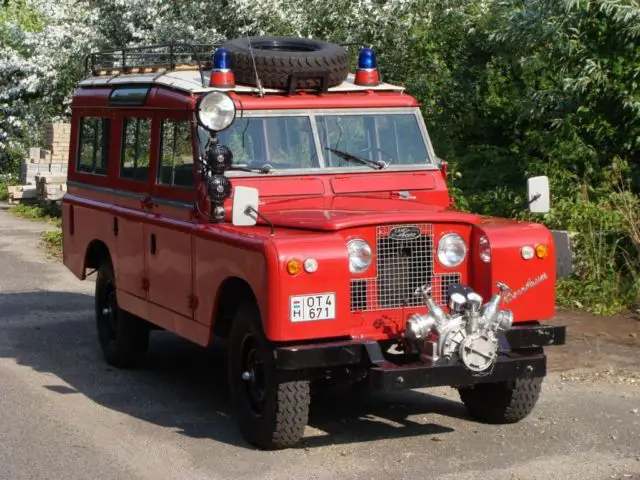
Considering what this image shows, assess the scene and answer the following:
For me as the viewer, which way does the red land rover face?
facing the viewer and to the right of the viewer

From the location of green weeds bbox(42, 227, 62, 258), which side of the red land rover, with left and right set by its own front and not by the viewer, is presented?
back

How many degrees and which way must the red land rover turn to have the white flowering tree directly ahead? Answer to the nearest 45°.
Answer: approximately 135° to its left

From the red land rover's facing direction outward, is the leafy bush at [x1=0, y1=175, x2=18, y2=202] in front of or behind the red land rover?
behind
